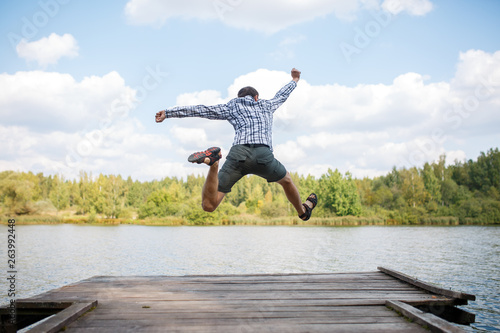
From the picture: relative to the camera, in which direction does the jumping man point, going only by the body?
away from the camera
